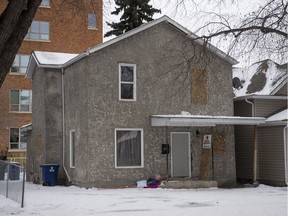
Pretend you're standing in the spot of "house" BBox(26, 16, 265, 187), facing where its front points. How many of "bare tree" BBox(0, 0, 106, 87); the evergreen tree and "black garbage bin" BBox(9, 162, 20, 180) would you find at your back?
1

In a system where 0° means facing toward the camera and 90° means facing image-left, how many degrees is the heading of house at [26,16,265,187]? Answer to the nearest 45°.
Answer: approximately 0°

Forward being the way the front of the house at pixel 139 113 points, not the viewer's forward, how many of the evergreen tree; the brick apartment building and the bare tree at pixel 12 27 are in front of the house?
1

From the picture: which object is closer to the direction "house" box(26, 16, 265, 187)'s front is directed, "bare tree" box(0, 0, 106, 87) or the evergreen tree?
the bare tree

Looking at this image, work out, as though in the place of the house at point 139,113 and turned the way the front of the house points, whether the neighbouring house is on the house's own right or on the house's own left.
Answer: on the house's own left

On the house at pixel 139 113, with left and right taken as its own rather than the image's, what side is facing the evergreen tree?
back

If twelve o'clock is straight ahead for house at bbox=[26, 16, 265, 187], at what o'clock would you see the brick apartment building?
The brick apartment building is roughly at 5 o'clock from the house.

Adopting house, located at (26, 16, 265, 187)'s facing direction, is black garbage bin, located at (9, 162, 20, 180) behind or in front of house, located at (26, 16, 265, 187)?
in front

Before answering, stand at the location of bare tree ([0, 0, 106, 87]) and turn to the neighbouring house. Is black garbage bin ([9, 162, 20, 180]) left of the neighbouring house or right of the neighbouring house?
left
